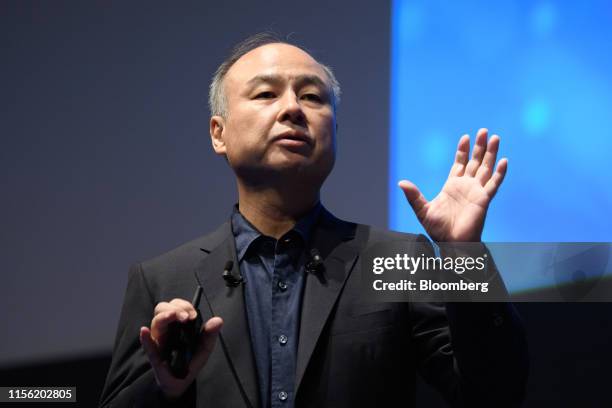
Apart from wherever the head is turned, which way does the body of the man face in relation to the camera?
toward the camera
